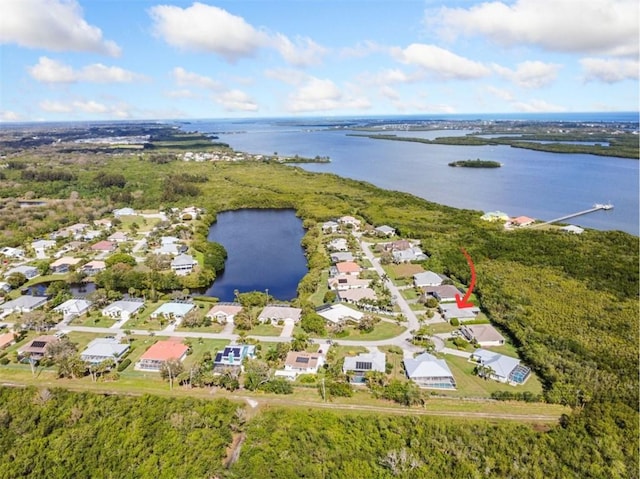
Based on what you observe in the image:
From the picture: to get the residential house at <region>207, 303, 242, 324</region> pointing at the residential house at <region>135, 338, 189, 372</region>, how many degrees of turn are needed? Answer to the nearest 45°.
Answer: approximately 45° to its right

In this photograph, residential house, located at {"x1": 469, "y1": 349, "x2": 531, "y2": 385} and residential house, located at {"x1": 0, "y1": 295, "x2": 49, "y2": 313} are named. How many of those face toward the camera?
1

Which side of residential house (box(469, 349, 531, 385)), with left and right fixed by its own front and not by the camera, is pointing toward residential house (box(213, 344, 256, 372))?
left

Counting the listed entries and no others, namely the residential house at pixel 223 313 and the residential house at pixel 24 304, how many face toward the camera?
2

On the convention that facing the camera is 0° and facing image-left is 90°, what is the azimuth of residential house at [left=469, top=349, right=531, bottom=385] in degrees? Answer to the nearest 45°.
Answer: approximately 135°

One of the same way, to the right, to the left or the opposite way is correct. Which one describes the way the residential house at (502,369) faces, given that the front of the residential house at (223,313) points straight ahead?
the opposite way

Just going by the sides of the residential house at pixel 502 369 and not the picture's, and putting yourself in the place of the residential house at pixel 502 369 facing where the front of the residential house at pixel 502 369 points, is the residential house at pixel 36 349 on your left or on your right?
on your left

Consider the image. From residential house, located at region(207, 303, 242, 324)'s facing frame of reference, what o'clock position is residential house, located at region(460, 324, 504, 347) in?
residential house, located at region(460, 324, 504, 347) is roughly at 10 o'clock from residential house, located at region(207, 303, 242, 324).

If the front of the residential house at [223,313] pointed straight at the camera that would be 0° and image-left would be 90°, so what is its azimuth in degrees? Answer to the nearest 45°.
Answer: approximately 0°

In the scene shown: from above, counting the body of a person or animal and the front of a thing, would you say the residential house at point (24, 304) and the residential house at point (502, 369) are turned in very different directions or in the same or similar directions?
very different directions

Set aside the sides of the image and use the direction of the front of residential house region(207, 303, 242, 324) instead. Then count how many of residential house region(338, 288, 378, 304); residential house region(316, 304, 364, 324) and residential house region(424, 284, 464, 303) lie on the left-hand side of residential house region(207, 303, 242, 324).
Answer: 3
